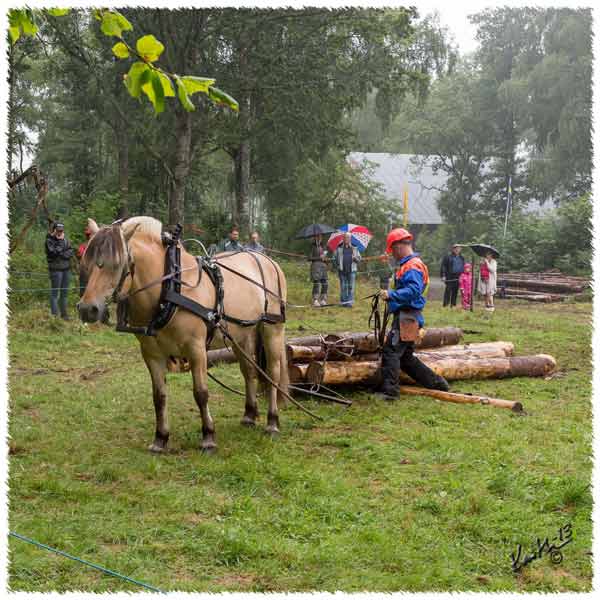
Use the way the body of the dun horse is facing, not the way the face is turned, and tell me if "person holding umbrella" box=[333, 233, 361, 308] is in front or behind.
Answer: behind

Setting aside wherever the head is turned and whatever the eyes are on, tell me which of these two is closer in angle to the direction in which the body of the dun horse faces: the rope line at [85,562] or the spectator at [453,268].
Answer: the rope line

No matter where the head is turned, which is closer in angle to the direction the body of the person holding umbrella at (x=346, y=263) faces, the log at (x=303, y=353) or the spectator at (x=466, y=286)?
the log

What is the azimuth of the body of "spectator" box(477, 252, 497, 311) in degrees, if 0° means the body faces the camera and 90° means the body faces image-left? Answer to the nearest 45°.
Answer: approximately 45°

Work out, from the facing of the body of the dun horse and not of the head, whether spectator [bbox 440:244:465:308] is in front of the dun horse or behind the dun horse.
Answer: behind

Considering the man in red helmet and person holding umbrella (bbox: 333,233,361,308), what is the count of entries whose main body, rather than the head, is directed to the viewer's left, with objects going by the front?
1

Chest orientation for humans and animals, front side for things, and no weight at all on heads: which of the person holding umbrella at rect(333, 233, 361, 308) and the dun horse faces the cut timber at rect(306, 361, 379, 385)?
the person holding umbrella

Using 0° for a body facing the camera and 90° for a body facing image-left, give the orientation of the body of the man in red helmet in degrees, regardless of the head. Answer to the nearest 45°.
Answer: approximately 90°

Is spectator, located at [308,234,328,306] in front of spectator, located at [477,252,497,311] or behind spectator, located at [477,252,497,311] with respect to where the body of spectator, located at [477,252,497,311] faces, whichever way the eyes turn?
in front

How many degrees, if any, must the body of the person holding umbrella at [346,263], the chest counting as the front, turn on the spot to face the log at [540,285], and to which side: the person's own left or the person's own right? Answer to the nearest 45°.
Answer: approximately 135° to the person's own left

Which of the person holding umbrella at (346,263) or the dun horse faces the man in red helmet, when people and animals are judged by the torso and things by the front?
the person holding umbrella

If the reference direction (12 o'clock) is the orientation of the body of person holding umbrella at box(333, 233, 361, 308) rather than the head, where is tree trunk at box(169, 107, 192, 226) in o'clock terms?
The tree trunk is roughly at 3 o'clock from the person holding umbrella.
